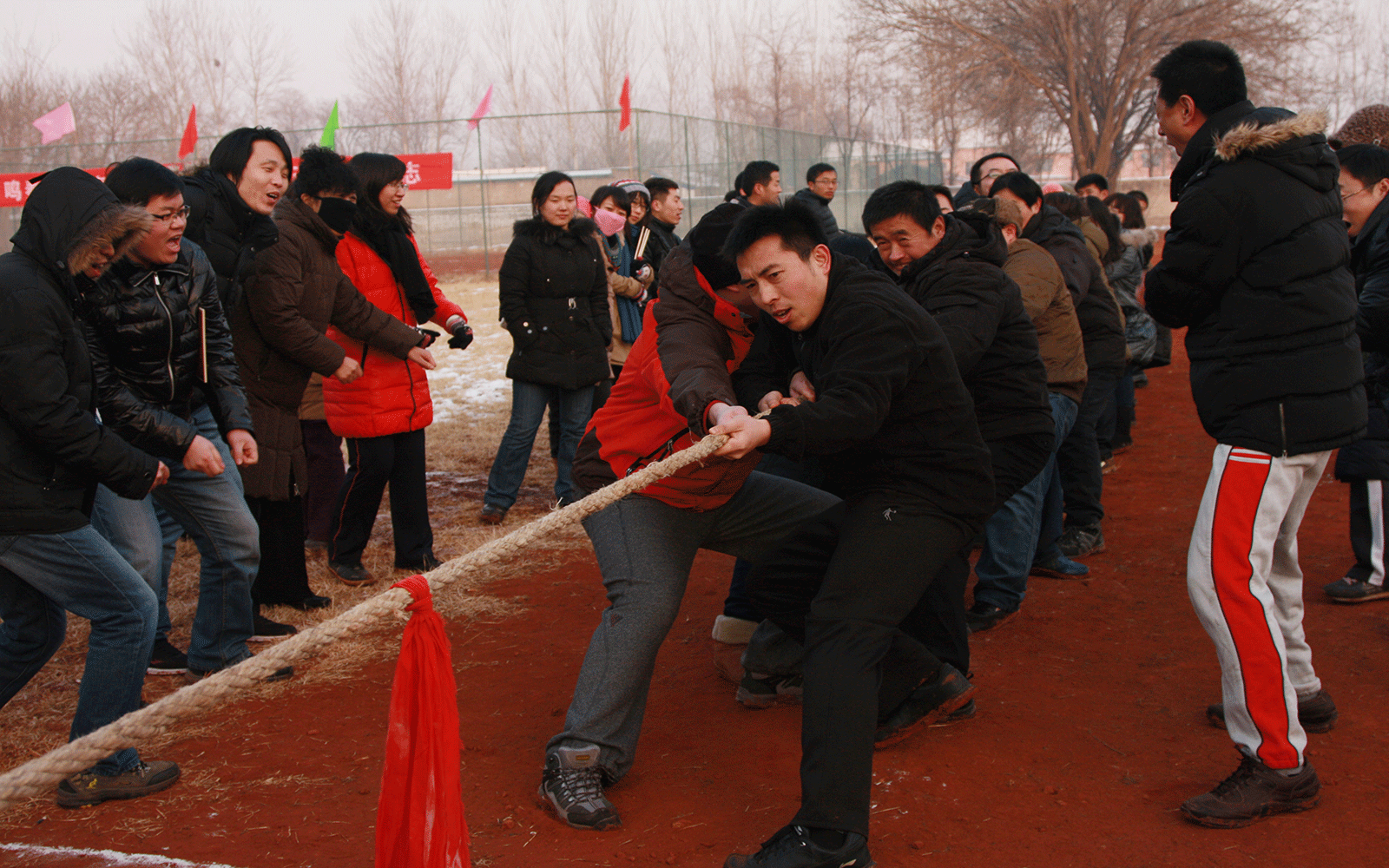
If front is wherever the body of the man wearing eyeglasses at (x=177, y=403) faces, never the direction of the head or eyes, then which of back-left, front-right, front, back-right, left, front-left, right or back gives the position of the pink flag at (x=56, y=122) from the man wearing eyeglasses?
back-left

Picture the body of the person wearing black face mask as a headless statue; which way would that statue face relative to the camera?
to the viewer's right

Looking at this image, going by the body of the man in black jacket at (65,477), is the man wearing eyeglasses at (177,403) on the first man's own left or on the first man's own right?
on the first man's own left

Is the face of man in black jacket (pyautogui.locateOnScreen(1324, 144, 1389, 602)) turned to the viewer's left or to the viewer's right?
to the viewer's left

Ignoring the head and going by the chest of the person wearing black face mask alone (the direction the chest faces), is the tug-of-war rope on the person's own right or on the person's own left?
on the person's own right

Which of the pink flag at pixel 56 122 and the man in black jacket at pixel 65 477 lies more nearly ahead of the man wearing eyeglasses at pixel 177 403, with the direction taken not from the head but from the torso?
the man in black jacket

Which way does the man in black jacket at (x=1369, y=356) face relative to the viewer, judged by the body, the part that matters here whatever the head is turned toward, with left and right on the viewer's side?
facing to the left of the viewer
